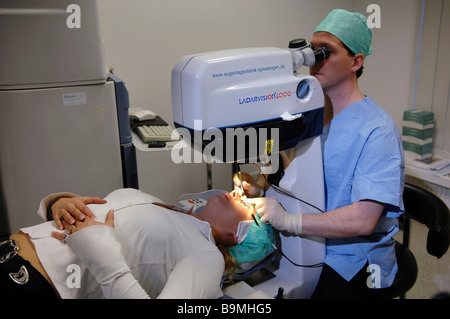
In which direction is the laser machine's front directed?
to the viewer's right

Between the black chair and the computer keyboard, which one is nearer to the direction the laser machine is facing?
the black chair

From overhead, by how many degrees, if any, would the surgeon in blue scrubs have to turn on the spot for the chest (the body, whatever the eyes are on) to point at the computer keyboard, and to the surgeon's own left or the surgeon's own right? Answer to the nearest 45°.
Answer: approximately 45° to the surgeon's own right

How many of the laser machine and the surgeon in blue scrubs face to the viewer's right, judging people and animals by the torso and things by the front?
1

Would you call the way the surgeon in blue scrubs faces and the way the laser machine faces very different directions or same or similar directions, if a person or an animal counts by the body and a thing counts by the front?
very different directions

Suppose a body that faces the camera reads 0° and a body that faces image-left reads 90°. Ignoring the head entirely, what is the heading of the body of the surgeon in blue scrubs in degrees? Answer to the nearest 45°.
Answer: approximately 90°
